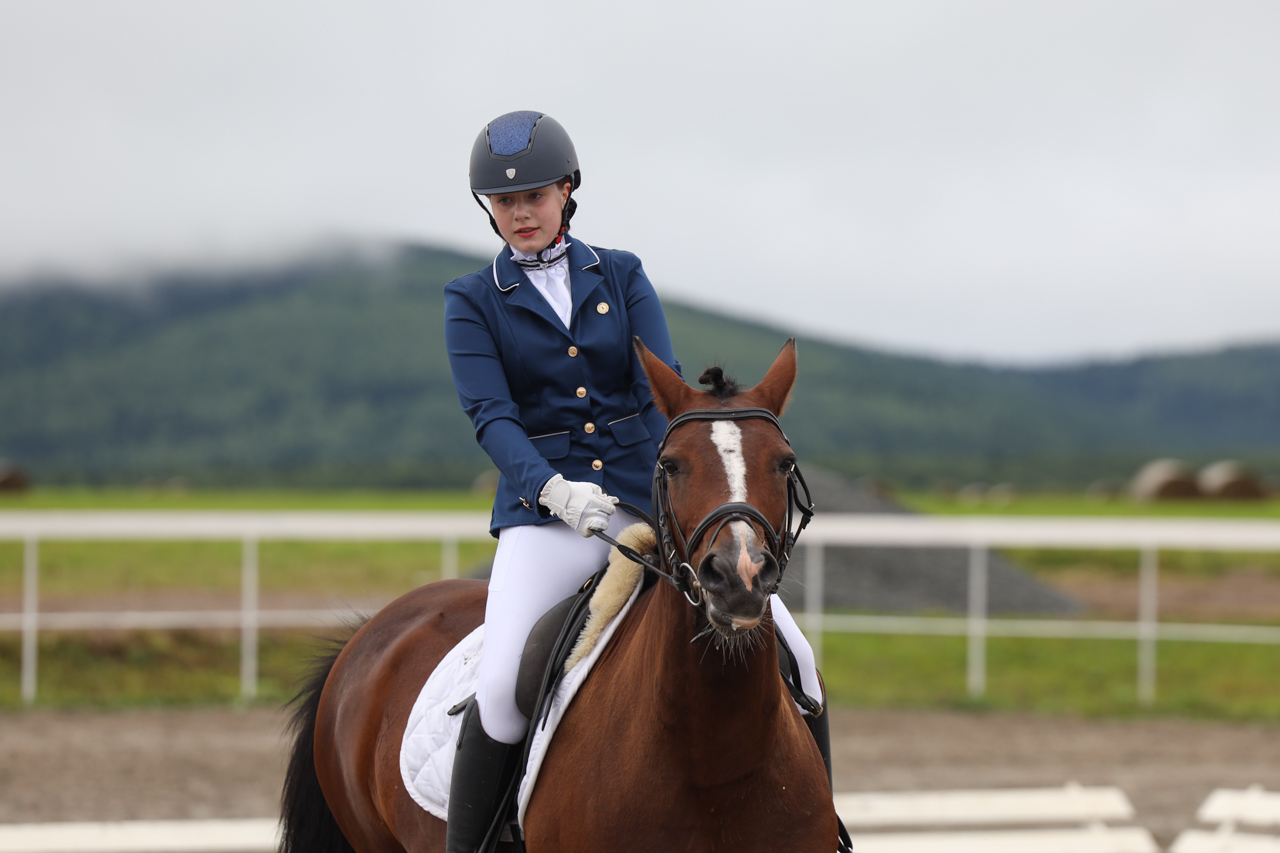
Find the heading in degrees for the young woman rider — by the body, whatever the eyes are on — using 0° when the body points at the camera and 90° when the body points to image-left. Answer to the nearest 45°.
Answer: approximately 0°

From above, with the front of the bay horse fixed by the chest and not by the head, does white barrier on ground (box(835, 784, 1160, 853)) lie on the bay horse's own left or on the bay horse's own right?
on the bay horse's own left

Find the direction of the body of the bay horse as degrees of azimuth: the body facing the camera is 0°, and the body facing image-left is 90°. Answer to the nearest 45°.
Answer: approximately 315°
